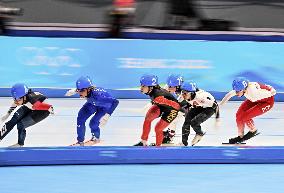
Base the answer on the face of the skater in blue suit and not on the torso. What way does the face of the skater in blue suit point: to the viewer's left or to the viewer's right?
to the viewer's left

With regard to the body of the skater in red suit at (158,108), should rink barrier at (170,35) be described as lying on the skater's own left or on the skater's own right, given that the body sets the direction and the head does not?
on the skater's own right

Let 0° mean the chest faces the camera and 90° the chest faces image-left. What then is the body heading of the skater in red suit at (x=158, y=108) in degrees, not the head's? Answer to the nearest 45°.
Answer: approximately 90°

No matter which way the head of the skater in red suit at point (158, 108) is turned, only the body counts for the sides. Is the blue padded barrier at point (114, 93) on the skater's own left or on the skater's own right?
on the skater's own right

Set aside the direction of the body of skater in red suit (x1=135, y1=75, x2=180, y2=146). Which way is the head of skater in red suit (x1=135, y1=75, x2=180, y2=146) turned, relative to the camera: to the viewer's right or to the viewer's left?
to the viewer's left

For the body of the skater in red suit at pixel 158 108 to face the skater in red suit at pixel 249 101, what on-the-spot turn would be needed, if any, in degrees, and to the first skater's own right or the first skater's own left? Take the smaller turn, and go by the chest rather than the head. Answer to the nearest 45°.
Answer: approximately 180°

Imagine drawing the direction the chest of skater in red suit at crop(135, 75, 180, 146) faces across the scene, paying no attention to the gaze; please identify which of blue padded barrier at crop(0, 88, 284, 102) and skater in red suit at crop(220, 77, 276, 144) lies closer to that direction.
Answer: the blue padded barrier

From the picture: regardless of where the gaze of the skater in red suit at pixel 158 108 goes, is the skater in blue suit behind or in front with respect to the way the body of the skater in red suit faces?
in front
